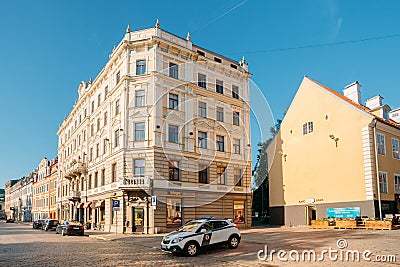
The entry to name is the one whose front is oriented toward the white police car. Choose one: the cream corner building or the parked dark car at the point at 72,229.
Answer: the cream corner building

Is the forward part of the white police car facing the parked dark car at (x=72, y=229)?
no

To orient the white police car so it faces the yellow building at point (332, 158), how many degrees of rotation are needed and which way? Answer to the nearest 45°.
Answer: approximately 180°

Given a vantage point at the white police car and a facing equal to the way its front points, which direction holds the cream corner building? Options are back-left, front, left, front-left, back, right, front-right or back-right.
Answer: back-right

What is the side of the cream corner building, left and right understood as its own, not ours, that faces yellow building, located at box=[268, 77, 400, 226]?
left

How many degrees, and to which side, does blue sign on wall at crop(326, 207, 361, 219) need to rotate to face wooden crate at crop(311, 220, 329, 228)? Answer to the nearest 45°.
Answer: approximately 90° to its right

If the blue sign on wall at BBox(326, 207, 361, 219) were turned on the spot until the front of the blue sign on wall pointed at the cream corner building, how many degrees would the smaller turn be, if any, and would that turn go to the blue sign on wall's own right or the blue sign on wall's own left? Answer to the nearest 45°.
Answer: approximately 90° to the blue sign on wall's own right

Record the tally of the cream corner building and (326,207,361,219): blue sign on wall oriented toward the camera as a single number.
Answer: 2

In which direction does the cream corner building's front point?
toward the camera

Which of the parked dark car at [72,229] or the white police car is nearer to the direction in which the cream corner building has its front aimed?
the white police car

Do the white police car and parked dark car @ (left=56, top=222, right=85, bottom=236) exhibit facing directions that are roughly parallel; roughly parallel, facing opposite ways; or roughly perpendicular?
roughly perpendicular

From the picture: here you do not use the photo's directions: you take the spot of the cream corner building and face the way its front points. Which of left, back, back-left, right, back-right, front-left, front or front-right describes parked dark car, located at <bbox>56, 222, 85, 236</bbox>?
right

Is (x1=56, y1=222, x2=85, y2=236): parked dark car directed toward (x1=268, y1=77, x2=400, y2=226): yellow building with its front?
no
